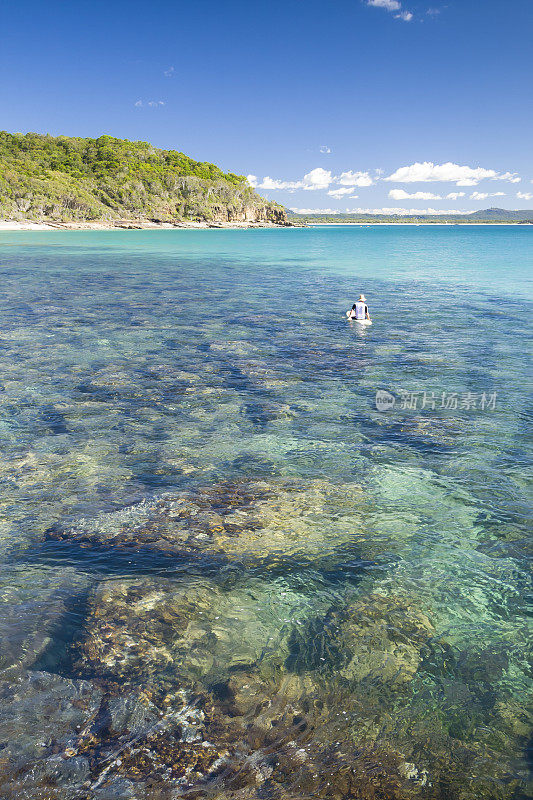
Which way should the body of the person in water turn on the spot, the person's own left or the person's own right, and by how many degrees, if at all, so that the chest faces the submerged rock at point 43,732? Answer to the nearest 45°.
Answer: approximately 180°

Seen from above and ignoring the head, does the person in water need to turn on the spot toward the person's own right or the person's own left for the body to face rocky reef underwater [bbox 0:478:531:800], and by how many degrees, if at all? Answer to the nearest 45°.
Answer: approximately 180°

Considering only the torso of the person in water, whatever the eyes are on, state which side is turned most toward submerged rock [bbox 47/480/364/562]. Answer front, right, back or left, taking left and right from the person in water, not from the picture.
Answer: back

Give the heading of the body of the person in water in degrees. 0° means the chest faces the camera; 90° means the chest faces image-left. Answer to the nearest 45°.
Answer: approximately 180°
